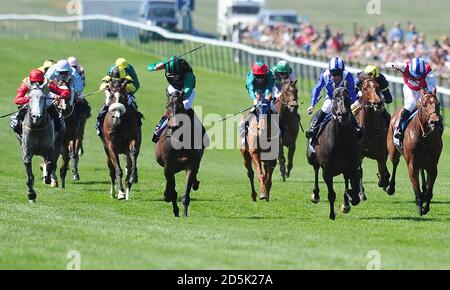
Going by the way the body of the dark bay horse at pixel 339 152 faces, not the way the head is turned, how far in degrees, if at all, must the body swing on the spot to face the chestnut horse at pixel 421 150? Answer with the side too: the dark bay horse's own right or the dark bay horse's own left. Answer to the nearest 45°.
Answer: approximately 135° to the dark bay horse's own left

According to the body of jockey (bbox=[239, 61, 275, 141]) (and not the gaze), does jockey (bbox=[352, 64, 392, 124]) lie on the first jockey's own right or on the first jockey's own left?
on the first jockey's own left

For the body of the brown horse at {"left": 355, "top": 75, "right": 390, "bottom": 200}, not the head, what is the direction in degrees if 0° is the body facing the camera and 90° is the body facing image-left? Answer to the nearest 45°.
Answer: approximately 0°

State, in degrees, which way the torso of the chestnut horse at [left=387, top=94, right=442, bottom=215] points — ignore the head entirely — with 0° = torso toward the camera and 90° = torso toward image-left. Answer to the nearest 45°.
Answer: approximately 315°

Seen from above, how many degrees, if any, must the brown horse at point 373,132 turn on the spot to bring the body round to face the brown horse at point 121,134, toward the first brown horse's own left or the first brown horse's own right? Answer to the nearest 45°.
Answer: approximately 90° to the first brown horse's own right

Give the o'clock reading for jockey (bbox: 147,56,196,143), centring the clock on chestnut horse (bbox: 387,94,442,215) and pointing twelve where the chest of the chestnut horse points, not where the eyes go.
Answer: The jockey is roughly at 4 o'clock from the chestnut horse.
